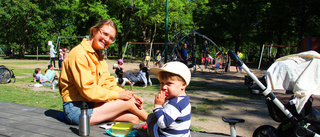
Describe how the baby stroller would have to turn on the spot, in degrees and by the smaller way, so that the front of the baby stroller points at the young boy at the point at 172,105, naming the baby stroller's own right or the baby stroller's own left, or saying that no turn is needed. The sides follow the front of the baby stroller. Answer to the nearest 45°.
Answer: approximately 135° to the baby stroller's own right

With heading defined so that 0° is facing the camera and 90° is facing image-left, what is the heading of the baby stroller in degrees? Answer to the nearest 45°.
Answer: approximately 270°

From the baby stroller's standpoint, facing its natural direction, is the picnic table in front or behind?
behind

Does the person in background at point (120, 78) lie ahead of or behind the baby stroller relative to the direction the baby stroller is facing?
behind

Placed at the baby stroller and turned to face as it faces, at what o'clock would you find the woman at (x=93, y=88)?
The woman is roughly at 5 o'clock from the baby stroller.
